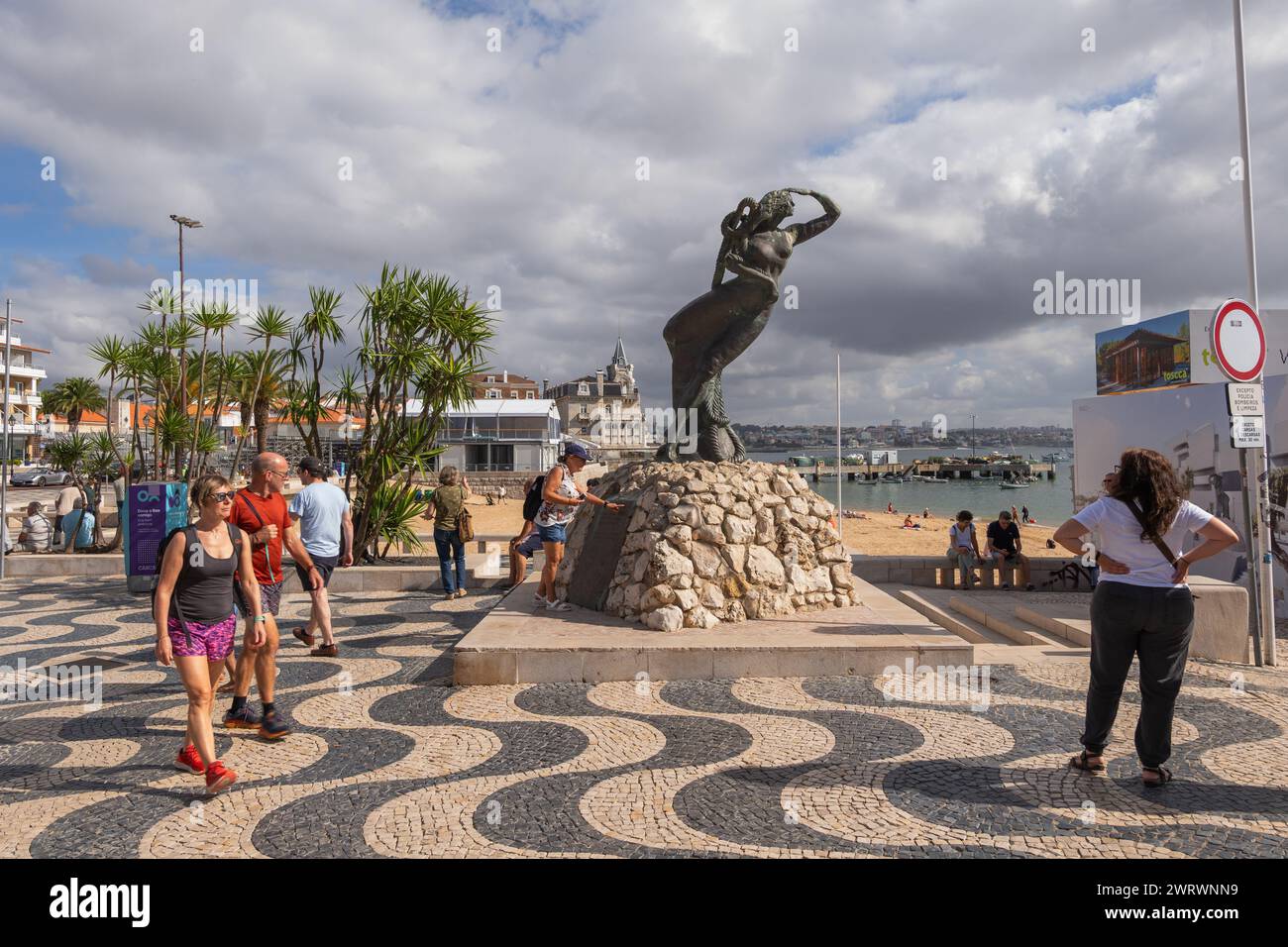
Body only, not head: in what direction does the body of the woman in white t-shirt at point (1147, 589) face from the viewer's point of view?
away from the camera

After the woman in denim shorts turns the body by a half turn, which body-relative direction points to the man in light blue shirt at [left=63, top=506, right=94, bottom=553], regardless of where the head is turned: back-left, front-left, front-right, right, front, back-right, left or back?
front-right

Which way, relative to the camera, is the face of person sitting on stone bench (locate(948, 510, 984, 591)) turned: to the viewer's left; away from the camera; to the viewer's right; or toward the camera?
toward the camera

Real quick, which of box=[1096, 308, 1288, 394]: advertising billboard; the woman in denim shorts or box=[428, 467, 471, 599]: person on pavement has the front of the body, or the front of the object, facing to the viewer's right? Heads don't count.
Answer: the woman in denim shorts

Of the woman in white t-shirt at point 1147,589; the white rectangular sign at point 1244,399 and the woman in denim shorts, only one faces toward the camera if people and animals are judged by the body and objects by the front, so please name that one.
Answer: the white rectangular sign

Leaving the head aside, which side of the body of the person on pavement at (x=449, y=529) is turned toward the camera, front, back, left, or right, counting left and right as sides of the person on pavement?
back

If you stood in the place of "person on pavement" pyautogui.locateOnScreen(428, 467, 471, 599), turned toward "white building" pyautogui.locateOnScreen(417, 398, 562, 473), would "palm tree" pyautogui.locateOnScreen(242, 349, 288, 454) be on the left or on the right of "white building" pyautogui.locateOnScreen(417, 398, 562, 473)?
left

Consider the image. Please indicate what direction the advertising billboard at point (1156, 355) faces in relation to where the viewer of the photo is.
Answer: facing the viewer and to the left of the viewer

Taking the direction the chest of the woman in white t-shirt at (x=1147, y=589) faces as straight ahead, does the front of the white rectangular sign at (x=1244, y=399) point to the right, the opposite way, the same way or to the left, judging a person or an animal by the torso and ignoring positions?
the opposite way

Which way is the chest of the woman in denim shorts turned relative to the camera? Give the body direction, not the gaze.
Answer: to the viewer's right

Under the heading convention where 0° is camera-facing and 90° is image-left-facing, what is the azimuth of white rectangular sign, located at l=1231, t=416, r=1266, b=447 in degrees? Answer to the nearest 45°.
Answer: approximately 0°

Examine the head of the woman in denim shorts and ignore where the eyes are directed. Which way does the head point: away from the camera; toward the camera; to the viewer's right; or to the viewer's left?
to the viewer's right

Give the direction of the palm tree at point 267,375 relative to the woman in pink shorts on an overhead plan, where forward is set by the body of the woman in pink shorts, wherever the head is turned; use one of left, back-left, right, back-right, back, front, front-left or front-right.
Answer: back-left

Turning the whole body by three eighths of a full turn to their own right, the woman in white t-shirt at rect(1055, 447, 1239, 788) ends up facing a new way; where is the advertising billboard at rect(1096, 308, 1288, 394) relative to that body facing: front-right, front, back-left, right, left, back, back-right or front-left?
back-left
